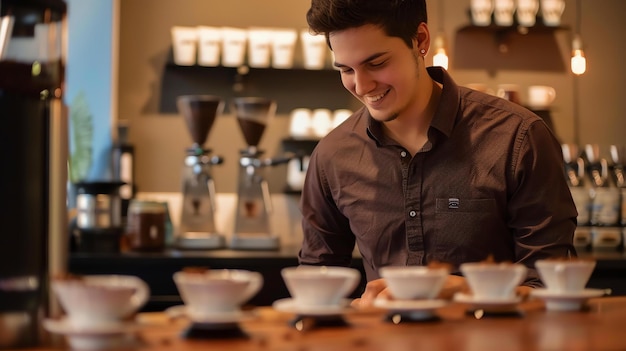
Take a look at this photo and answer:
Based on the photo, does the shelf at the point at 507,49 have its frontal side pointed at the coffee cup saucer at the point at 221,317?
yes

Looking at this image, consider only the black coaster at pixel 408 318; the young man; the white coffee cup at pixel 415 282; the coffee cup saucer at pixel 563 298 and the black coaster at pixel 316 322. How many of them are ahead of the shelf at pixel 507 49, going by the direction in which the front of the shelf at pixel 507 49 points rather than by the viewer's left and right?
5

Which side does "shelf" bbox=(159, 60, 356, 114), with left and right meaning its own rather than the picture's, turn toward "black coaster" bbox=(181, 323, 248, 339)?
front

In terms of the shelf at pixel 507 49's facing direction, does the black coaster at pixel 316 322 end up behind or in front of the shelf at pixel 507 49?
in front

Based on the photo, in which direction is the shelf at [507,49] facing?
toward the camera

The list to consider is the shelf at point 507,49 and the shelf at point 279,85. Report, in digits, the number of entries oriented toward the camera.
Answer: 2

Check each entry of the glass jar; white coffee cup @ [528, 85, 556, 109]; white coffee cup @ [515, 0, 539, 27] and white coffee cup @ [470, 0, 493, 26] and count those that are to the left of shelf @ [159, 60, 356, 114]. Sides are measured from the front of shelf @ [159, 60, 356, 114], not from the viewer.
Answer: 3

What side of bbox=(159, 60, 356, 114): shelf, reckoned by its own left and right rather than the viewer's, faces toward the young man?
front

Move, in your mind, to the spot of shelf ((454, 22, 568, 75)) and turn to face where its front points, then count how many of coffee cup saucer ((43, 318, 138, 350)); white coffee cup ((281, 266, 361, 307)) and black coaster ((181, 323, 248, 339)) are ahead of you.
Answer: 3

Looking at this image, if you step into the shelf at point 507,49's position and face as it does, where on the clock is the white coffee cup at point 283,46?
The white coffee cup is roughly at 2 o'clock from the shelf.

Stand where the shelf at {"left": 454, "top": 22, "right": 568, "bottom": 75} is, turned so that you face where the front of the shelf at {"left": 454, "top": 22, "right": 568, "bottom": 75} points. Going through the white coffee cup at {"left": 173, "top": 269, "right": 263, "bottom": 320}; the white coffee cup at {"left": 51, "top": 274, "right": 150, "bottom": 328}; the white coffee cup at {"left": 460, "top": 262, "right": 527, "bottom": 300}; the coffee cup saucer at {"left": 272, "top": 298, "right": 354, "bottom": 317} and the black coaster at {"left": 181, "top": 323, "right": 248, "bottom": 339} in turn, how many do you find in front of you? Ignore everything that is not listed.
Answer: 5

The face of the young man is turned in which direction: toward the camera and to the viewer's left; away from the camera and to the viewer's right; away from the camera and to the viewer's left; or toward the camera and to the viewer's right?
toward the camera and to the viewer's left

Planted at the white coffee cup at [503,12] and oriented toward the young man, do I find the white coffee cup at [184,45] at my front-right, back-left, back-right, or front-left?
front-right

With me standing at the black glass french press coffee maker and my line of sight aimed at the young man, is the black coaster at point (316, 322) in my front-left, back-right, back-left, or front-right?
front-right

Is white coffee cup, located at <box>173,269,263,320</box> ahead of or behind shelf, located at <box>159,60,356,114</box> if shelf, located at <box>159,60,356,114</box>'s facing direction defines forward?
ahead

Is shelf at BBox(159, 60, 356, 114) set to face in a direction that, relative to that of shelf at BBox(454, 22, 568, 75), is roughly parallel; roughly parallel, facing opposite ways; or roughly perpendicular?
roughly parallel

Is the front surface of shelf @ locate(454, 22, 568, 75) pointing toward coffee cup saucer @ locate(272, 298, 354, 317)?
yes

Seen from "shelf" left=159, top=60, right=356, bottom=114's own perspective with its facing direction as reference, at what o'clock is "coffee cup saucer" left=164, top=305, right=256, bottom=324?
The coffee cup saucer is roughly at 12 o'clock from the shelf.

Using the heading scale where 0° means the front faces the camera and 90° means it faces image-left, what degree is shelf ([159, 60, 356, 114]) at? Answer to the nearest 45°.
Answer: approximately 0°
